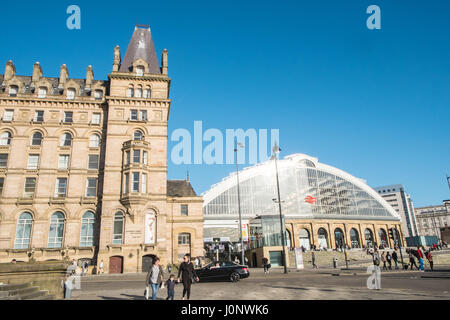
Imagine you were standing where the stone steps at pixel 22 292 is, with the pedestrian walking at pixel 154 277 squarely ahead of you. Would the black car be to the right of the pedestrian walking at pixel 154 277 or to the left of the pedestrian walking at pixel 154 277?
left

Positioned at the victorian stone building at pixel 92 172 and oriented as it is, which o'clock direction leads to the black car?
The black car is roughly at 11 o'clock from the victorian stone building.

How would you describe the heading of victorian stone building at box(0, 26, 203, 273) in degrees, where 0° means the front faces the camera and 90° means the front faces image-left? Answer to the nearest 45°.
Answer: approximately 0°

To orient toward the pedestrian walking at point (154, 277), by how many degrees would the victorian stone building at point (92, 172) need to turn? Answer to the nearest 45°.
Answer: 0° — it already faces them

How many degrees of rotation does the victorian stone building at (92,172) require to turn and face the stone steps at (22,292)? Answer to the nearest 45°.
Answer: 0° — it already faces it

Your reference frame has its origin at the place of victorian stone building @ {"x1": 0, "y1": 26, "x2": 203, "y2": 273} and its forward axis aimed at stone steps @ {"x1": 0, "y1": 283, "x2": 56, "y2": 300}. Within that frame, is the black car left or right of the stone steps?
left
